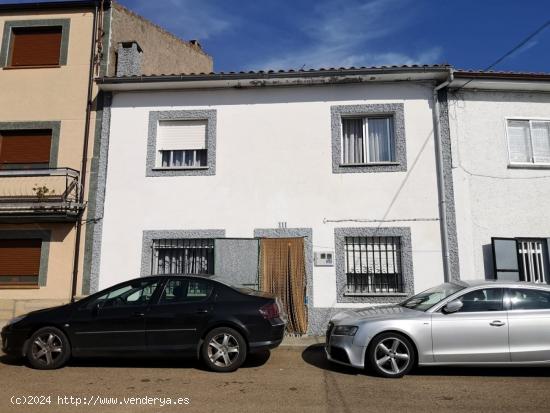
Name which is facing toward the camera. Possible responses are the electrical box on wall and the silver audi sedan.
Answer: the electrical box on wall

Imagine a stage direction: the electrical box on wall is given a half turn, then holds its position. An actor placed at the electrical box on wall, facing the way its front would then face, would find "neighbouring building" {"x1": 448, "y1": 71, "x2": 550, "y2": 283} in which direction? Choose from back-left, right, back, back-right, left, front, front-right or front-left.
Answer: right

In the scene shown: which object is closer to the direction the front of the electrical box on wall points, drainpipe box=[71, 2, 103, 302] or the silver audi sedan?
the silver audi sedan

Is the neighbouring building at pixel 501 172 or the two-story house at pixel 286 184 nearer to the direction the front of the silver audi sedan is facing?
the two-story house

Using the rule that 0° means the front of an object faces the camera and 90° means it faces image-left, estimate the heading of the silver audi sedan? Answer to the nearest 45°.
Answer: approximately 90°

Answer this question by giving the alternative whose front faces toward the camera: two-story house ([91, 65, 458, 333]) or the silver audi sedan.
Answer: the two-story house

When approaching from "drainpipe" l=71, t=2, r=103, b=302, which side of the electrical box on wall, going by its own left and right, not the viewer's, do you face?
right

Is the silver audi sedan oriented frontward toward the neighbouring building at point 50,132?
yes

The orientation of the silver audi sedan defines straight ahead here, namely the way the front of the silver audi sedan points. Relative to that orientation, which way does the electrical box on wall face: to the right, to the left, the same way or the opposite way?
to the left

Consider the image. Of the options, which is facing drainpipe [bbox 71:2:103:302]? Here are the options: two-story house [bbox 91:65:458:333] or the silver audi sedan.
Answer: the silver audi sedan

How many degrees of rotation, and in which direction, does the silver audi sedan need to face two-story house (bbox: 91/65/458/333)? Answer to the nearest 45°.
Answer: approximately 45° to its right

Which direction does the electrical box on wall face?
toward the camera

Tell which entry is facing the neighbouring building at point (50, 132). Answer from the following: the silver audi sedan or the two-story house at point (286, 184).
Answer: the silver audi sedan

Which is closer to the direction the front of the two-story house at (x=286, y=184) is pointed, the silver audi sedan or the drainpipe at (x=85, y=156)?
the silver audi sedan

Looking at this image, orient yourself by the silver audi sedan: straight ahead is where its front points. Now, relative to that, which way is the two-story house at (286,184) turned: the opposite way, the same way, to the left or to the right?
to the left

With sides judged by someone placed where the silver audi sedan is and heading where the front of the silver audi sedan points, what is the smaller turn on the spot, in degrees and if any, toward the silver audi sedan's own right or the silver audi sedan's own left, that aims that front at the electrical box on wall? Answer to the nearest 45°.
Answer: approximately 45° to the silver audi sedan's own right

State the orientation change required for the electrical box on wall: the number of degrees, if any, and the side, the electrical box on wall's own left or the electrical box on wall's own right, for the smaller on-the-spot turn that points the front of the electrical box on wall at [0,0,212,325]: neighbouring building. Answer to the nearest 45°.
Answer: approximately 90° to the electrical box on wall's own right

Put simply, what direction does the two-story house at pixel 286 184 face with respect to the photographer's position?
facing the viewer

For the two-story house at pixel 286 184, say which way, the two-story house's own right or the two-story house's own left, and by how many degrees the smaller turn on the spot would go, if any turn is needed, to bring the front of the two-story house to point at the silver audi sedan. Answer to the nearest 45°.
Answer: approximately 45° to the two-story house's own left
